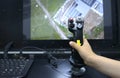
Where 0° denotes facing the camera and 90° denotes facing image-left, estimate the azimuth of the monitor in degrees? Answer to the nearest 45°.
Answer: approximately 0°

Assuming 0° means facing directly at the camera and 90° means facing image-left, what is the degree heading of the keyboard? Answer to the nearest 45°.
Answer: approximately 0°
